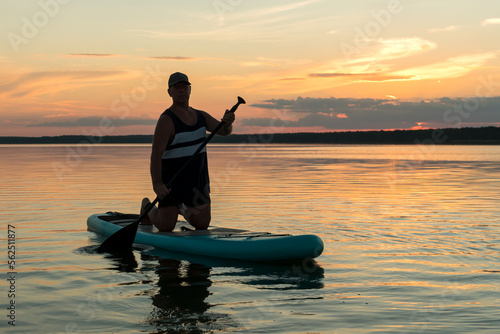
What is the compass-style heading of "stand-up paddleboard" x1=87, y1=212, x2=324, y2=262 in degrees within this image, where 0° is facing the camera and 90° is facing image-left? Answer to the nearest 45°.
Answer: approximately 315°
